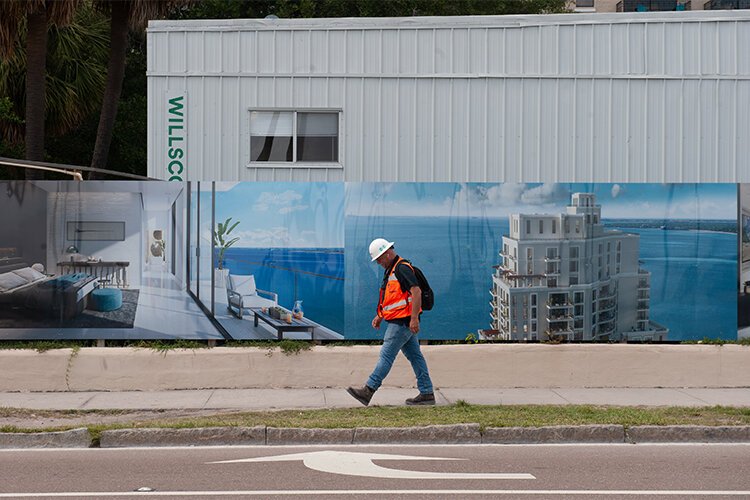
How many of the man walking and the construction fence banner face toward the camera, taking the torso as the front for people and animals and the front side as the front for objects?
1

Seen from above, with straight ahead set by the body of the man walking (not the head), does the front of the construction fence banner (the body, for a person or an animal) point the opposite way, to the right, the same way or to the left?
to the left

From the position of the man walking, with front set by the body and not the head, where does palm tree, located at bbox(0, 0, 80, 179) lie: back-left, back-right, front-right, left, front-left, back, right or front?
front-right

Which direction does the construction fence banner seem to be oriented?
toward the camera

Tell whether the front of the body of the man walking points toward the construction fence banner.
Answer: no

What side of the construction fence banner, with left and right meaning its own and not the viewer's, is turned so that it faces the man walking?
front

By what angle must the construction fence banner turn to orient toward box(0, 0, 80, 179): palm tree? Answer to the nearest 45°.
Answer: approximately 135° to its right

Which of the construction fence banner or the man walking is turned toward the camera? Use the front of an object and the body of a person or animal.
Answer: the construction fence banner

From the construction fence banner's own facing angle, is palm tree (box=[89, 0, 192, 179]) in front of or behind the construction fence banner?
behind

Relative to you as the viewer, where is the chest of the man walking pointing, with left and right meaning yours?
facing to the left of the viewer

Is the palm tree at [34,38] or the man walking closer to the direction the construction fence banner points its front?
the man walking

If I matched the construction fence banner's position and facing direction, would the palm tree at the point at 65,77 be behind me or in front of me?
behind
